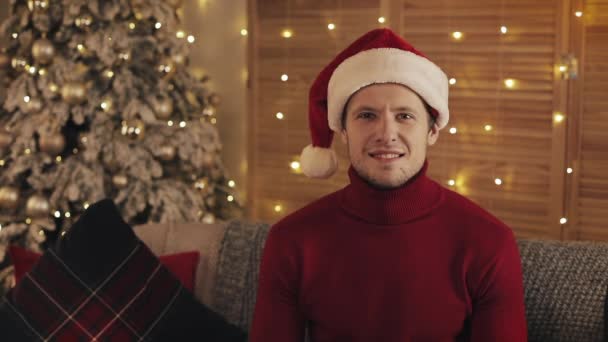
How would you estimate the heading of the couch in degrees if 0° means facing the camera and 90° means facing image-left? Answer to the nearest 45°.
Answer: approximately 0°

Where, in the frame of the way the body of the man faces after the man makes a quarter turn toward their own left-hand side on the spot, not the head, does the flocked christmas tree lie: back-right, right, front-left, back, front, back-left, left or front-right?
back-left

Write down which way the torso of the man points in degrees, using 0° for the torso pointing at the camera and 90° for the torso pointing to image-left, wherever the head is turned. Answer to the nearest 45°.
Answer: approximately 0°

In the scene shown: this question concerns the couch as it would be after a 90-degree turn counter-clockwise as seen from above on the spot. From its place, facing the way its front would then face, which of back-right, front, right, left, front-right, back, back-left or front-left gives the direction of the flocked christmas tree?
back-left

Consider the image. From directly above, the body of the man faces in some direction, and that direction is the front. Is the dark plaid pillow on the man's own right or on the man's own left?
on the man's own right

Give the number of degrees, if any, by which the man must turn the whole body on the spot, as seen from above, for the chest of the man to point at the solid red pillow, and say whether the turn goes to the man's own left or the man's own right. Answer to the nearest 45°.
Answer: approximately 135° to the man's own right
